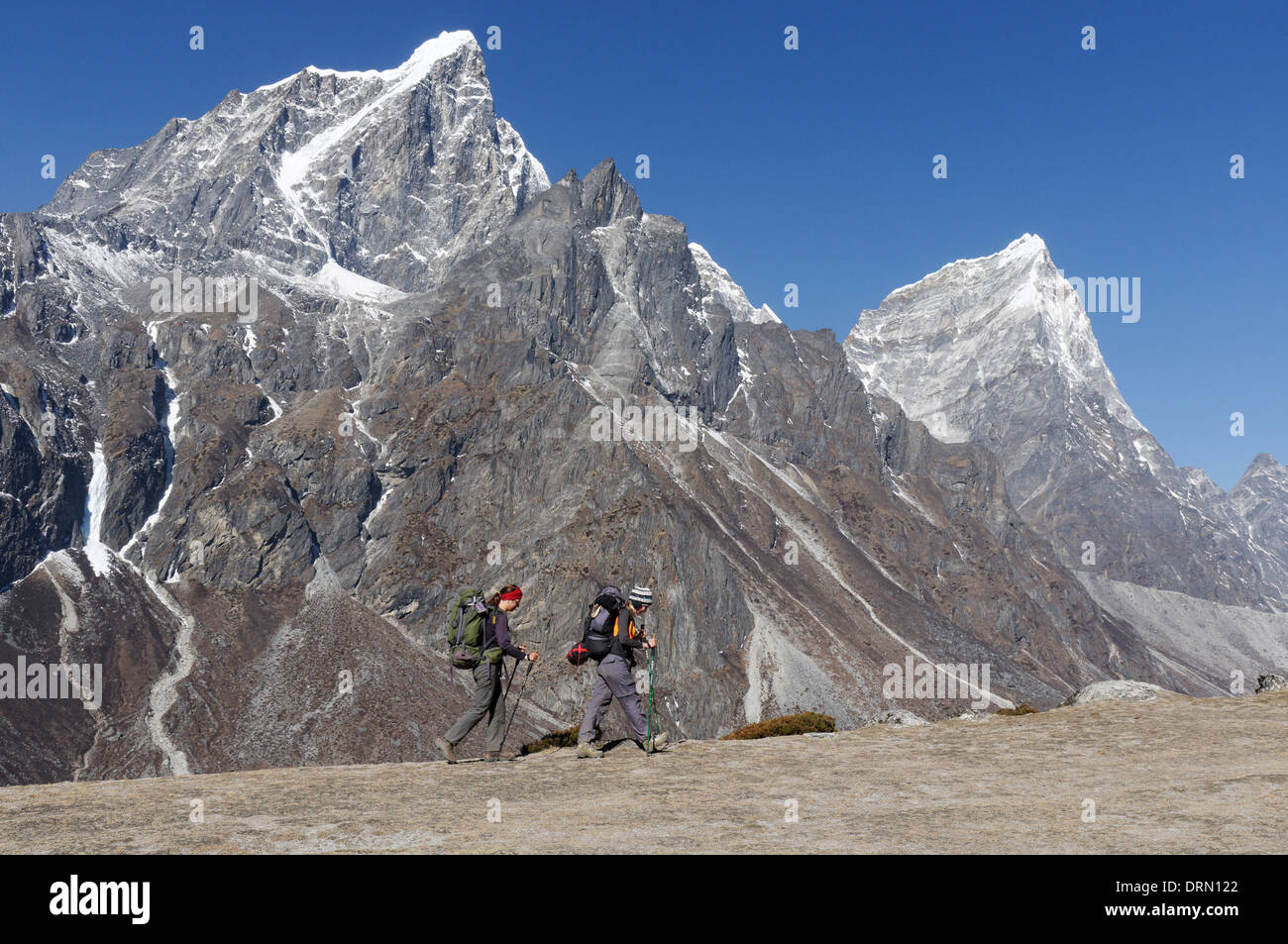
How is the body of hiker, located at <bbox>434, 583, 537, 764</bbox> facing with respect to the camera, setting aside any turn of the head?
to the viewer's right

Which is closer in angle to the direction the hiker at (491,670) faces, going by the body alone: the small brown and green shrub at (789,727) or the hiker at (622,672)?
the hiker

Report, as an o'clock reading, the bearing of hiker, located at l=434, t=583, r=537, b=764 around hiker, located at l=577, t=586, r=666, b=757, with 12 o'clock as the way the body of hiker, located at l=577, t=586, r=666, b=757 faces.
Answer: hiker, located at l=434, t=583, r=537, b=764 is roughly at 6 o'clock from hiker, located at l=577, t=586, r=666, b=757.

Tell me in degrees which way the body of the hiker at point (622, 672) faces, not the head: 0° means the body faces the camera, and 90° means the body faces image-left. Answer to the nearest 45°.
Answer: approximately 270°

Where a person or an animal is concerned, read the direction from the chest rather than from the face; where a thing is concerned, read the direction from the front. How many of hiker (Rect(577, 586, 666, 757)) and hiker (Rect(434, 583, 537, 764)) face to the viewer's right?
2

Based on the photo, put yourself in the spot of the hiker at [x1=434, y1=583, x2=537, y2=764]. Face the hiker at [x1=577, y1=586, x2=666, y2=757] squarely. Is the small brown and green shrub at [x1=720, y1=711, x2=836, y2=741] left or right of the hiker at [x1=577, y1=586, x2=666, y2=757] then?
left

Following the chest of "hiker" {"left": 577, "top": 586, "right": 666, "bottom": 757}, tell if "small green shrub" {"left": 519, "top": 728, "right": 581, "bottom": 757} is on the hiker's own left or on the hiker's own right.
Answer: on the hiker's own left

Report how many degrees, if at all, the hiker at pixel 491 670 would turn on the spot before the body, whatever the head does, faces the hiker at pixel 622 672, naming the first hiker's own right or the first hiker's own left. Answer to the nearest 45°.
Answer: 0° — they already face them

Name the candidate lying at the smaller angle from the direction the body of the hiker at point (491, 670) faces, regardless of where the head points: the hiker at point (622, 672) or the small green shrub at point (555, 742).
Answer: the hiker
